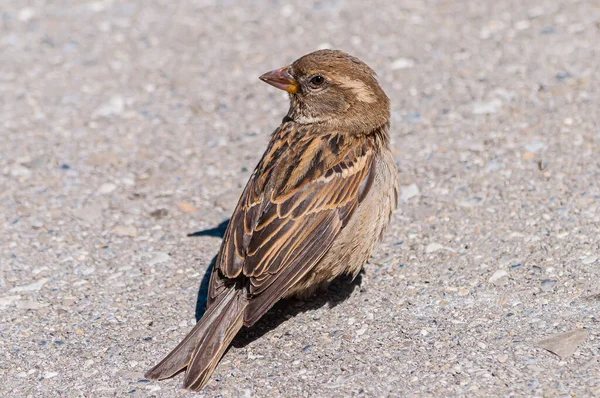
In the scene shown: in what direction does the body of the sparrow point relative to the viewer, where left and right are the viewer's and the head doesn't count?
facing away from the viewer and to the right of the viewer
